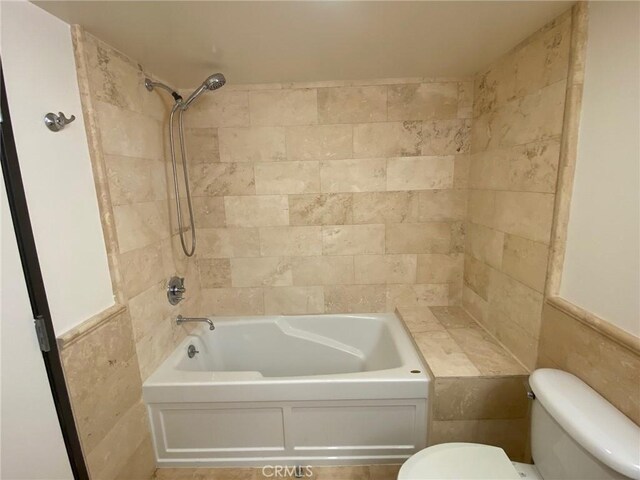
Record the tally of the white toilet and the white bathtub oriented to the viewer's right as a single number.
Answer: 0

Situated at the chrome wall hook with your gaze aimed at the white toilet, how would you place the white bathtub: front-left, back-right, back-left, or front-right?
front-left

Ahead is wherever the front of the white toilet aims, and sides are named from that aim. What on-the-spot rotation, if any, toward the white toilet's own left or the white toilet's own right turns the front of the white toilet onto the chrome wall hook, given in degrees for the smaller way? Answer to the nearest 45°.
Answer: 0° — it already faces it

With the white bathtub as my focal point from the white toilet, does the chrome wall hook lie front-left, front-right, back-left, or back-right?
front-left

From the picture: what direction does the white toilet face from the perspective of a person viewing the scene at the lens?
facing the viewer and to the left of the viewer

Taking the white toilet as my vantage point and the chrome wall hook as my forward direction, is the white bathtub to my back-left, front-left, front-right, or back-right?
front-right

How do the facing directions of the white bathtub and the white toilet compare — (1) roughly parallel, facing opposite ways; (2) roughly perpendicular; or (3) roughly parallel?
roughly perpendicular

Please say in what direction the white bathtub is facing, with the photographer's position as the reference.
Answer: facing the viewer

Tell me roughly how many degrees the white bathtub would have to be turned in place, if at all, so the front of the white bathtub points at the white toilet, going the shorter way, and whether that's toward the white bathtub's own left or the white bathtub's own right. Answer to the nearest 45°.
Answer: approximately 45° to the white bathtub's own left
